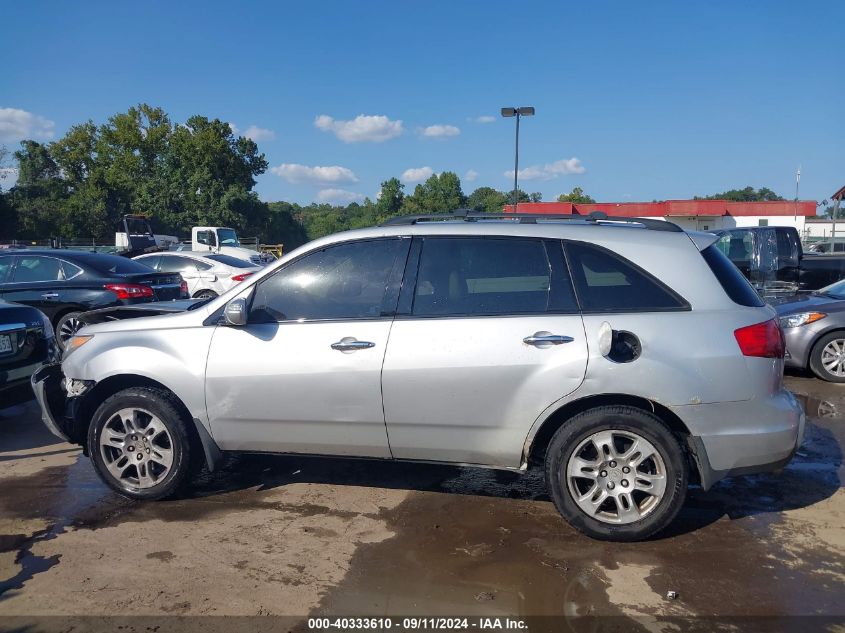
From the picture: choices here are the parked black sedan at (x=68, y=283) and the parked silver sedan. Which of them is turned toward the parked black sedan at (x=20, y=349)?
the parked silver sedan

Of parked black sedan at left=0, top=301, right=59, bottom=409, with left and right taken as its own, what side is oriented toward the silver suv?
back

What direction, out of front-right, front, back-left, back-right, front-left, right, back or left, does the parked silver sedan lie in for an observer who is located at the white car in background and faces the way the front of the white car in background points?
back

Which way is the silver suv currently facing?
to the viewer's left

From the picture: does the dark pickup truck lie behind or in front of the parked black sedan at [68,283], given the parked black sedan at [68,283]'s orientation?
behind

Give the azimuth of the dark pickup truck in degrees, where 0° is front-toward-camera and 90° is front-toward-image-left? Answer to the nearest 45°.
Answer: approximately 90°

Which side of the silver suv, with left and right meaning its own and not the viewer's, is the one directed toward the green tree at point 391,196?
right

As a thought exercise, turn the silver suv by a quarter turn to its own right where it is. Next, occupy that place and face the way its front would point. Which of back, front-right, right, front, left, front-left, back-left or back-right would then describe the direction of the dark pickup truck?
front-right

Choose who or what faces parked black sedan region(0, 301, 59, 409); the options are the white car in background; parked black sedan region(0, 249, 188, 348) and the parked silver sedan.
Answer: the parked silver sedan

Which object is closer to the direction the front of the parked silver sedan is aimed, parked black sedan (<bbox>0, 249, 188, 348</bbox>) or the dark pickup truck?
the parked black sedan

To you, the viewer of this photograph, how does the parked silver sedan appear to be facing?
facing the viewer and to the left of the viewer

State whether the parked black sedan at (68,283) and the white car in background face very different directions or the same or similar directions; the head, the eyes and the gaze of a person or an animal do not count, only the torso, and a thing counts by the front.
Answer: same or similar directions

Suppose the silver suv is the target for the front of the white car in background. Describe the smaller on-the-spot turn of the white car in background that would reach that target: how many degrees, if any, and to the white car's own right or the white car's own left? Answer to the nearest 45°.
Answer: approximately 135° to the white car's own left

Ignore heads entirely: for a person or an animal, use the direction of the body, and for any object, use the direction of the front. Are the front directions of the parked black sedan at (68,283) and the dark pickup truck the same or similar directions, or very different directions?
same or similar directions

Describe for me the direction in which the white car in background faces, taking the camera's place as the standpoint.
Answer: facing away from the viewer and to the left of the viewer
